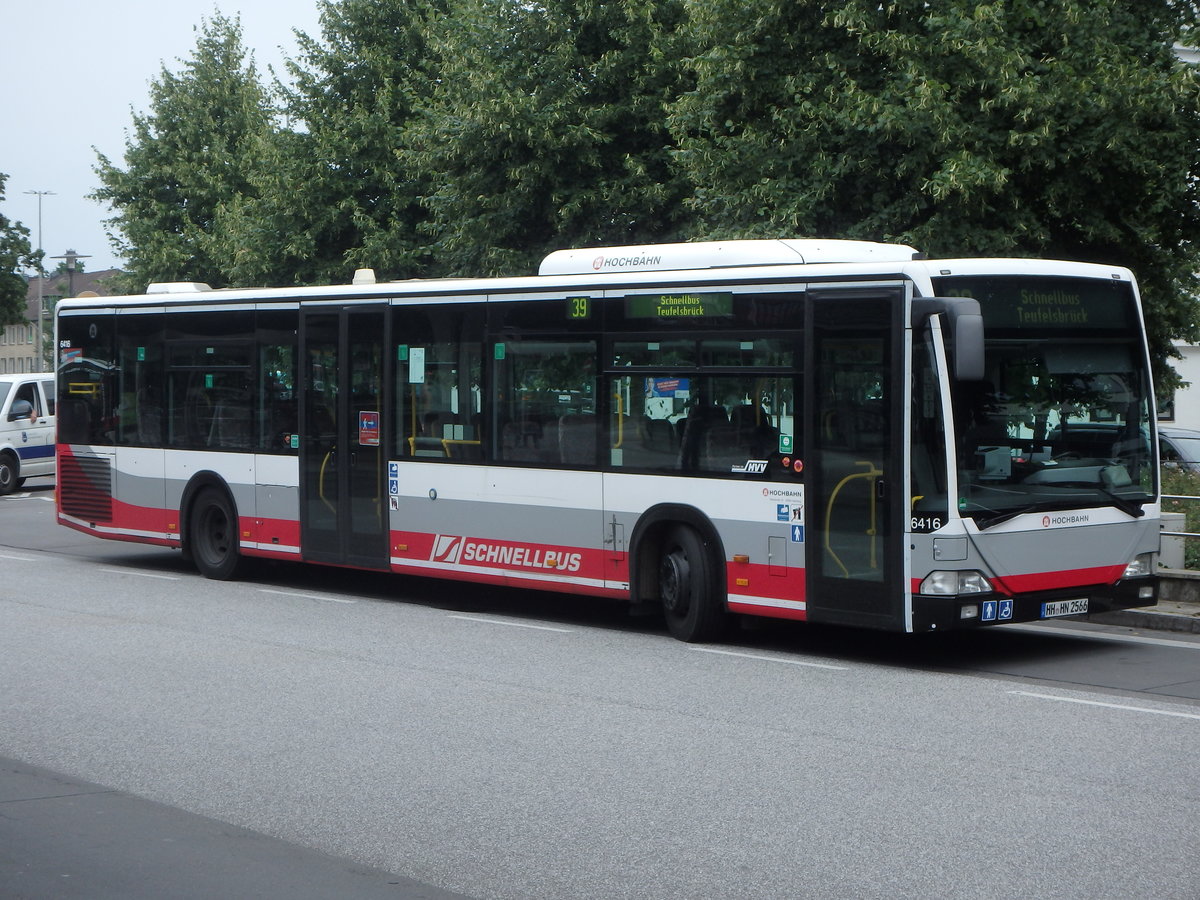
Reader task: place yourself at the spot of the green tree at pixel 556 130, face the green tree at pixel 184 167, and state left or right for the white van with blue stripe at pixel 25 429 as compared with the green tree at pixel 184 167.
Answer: left

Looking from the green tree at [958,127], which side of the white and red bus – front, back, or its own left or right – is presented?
left

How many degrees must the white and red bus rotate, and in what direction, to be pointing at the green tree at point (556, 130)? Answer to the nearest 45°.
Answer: approximately 135° to its left

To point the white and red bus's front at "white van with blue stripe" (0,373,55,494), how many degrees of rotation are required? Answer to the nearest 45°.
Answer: approximately 180°

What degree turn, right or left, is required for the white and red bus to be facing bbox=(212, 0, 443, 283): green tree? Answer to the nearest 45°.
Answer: approximately 135° to its left

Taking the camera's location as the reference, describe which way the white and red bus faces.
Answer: facing the viewer and to the right of the viewer

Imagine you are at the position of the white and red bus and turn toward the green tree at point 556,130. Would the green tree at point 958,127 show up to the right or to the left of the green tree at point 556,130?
right

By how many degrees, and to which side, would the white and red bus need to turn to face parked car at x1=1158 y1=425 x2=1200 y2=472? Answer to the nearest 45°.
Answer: approximately 90° to its left

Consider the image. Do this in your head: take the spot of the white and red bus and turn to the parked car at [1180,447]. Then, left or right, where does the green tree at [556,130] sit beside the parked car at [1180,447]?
left
